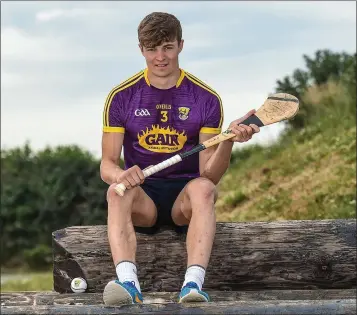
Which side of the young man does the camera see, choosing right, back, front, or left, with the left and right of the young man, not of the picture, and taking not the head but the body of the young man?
front
